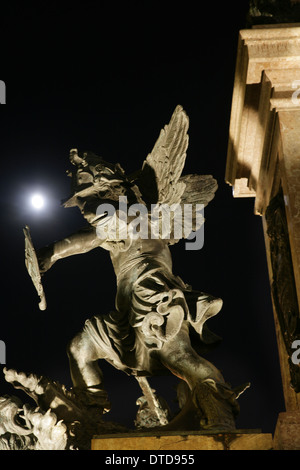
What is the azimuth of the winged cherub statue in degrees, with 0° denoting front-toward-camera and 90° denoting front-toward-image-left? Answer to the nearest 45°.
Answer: approximately 45°

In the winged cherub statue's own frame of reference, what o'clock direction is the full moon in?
The full moon is roughly at 4 o'clock from the winged cherub statue.
